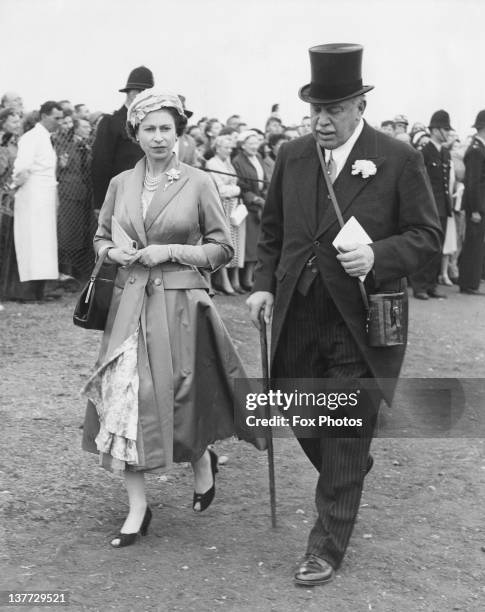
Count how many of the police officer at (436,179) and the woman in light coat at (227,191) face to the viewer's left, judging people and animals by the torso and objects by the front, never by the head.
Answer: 0

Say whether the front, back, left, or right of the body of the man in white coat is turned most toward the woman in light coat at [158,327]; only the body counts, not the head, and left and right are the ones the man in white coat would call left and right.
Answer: right

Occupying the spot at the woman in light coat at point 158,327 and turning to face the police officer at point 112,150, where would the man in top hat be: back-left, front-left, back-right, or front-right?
back-right

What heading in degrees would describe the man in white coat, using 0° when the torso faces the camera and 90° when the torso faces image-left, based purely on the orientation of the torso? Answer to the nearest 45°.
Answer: approximately 270°

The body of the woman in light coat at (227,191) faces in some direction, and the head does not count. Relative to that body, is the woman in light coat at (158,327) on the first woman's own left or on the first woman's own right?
on the first woman's own right

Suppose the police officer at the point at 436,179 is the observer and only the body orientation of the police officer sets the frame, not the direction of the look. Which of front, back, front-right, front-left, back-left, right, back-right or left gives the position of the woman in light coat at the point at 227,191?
right

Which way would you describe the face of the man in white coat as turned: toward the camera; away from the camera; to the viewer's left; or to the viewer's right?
to the viewer's right

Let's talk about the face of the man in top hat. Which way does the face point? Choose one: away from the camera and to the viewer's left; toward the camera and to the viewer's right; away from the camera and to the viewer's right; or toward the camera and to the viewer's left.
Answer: toward the camera and to the viewer's left

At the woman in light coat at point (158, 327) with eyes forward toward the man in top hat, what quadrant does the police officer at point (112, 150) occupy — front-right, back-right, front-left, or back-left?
back-left

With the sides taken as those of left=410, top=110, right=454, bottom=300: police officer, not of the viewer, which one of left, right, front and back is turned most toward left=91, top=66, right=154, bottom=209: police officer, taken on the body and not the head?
right
